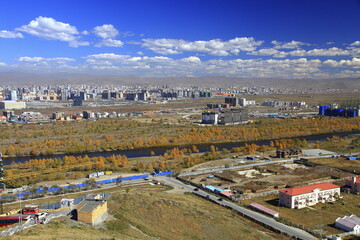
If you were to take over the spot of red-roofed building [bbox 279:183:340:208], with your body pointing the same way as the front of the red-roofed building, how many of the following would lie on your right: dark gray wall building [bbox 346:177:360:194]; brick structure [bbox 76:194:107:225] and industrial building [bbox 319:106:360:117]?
1

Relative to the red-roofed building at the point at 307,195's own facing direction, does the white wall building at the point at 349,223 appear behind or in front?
in front

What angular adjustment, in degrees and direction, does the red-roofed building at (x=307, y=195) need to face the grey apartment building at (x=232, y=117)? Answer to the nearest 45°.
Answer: approximately 135° to its left

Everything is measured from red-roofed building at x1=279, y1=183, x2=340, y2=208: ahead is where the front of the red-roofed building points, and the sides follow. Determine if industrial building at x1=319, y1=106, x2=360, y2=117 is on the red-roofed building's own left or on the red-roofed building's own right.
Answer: on the red-roofed building's own left

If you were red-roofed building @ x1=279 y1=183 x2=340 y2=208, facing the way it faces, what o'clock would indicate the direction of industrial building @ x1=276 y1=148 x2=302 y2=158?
The industrial building is roughly at 7 o'clock from the red-roofed building.

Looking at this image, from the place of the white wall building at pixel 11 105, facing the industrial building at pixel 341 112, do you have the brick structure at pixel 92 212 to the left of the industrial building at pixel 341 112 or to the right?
right

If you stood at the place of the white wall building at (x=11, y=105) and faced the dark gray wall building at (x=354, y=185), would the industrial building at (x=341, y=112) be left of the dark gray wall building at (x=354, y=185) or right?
left

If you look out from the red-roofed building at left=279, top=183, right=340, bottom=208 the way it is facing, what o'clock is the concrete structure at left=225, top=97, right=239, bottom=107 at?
The concrete structure is roughly at 7 o'clock from the red-roofed building.

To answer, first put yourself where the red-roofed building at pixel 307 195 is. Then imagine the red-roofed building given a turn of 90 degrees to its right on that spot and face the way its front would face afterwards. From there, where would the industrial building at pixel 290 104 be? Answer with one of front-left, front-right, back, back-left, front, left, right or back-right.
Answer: back-right

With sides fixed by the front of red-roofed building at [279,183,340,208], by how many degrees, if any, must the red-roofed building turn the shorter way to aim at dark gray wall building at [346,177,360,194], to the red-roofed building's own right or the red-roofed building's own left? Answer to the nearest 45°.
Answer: approximately 90° to the red-roofed building's own left

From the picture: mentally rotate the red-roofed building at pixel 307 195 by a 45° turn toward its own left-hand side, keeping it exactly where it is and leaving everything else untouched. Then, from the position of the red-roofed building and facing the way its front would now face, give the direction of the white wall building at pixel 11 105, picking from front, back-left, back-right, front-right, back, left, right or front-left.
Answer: back-left

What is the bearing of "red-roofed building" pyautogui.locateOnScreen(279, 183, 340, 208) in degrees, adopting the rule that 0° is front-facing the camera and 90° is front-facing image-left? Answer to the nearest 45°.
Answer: approximately 315°

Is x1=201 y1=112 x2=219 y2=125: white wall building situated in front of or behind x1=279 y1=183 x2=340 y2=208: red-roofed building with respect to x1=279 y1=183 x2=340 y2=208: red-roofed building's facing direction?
behind
